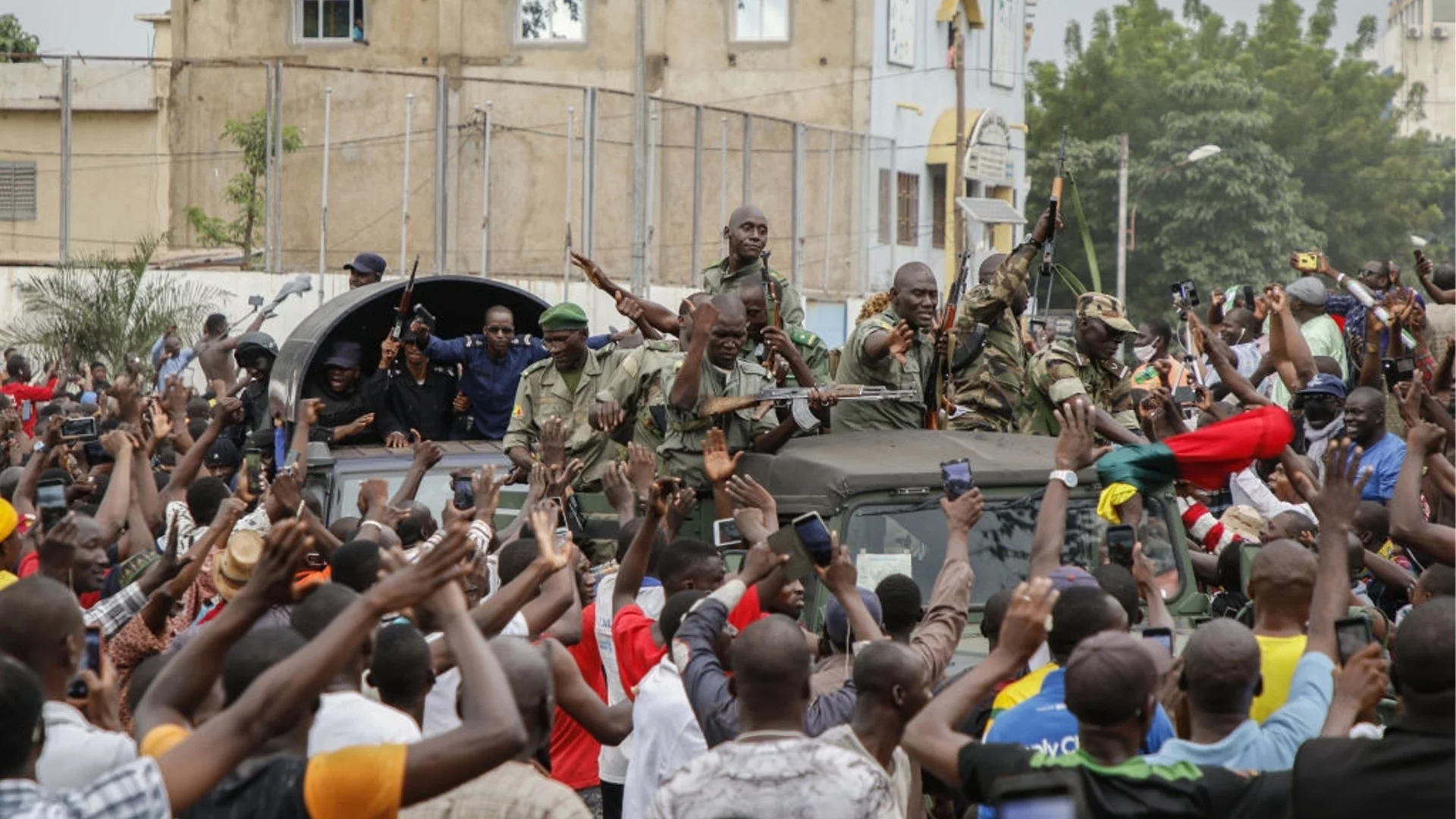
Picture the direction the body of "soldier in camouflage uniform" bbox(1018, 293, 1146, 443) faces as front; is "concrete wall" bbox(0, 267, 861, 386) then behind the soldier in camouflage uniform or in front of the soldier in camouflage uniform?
behind

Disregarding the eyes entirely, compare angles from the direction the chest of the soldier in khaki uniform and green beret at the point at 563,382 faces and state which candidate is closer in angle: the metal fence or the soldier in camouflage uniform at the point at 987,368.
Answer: the soldier in camouflage uniform

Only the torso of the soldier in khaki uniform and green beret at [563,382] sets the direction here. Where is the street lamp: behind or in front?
behind

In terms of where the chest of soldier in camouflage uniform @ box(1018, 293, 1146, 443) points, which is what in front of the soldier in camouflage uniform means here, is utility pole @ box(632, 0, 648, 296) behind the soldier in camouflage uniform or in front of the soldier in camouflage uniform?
behind

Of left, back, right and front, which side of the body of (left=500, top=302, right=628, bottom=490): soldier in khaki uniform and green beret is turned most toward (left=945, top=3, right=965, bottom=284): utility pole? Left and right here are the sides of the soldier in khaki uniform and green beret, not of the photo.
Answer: back

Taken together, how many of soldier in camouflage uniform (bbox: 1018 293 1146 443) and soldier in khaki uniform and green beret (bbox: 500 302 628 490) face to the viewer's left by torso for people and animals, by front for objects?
0

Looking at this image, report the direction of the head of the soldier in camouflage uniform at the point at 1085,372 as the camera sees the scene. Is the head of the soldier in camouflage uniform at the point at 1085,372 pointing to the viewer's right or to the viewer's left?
to the viewer's right

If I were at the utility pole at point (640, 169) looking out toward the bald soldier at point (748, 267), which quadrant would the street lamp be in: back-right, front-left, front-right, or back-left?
back-left

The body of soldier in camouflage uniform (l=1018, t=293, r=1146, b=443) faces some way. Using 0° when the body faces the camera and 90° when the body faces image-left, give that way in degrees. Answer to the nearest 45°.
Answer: approximately 315°

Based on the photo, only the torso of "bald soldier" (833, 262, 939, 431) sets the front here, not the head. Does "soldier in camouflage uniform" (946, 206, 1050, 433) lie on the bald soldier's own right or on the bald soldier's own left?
on the bald soldier's own left

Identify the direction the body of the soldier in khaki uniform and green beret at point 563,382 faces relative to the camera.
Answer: toward the camera
